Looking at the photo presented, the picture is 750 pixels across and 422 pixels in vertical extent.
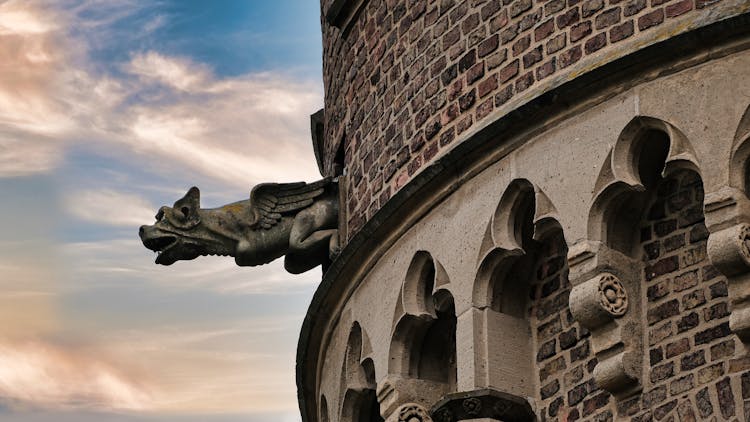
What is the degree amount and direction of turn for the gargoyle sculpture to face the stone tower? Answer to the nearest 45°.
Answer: approximately 135° to its left

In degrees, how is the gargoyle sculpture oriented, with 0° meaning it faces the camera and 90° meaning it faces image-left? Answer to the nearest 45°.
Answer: approximately 90°
